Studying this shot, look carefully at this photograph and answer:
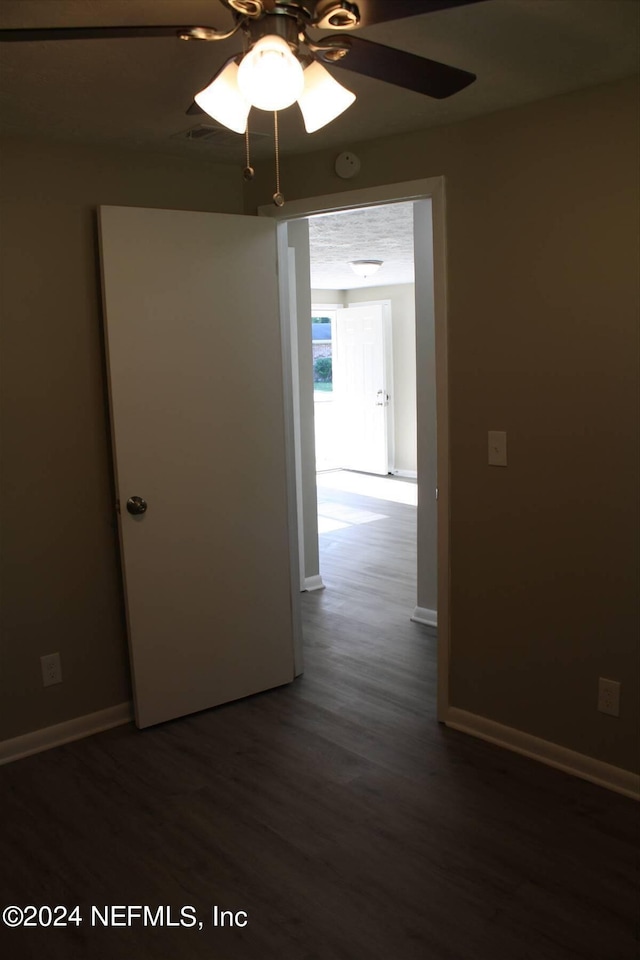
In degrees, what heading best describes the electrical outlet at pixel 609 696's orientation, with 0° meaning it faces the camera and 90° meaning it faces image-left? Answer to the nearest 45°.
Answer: approximately 45°

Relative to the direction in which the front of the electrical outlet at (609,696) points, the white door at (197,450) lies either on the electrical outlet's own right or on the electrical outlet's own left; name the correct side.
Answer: on the electrical outlet's own right

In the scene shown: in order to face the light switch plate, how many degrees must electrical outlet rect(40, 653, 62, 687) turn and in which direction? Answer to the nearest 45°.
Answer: approximately 45° to its left

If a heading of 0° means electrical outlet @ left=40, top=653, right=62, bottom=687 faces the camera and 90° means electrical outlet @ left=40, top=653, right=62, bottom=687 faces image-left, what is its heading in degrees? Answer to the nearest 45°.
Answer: approximately 0°

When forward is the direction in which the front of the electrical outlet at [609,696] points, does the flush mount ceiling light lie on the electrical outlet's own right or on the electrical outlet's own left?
on the electrical outlet's own right

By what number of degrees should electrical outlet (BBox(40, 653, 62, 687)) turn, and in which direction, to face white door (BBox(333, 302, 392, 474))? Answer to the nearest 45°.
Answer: approximately 135° to its left

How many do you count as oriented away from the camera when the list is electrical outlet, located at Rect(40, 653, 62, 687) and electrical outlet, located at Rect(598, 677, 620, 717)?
0

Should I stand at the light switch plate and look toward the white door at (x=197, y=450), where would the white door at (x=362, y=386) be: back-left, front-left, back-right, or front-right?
front-right

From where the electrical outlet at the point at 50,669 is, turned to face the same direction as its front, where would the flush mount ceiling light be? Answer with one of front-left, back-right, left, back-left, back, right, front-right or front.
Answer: back-left

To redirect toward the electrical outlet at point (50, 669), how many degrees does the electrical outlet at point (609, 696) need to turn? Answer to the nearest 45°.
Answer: approximately 45° to its right
